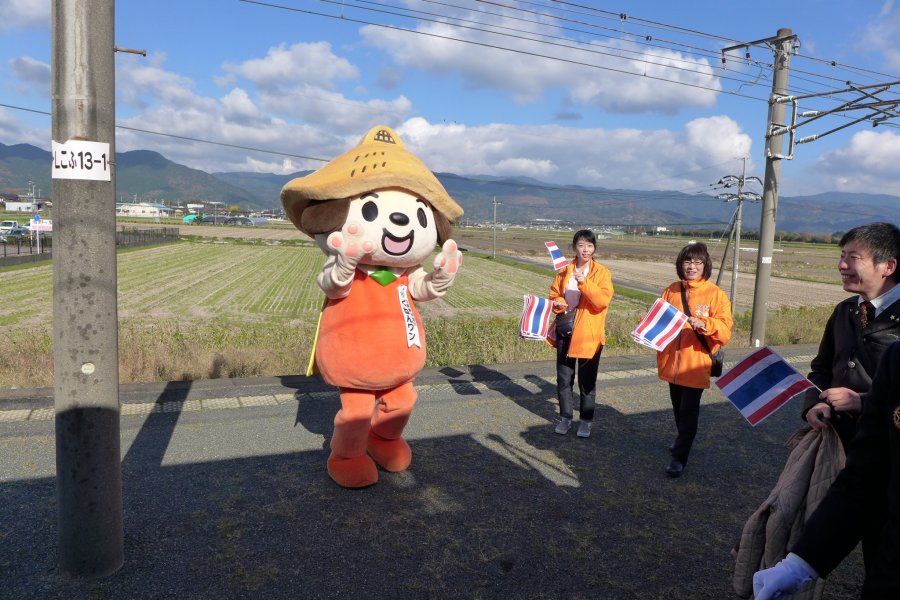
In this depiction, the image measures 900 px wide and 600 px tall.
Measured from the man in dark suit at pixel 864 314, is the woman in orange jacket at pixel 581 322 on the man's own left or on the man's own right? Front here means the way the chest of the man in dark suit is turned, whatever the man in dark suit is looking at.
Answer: on the man's own right

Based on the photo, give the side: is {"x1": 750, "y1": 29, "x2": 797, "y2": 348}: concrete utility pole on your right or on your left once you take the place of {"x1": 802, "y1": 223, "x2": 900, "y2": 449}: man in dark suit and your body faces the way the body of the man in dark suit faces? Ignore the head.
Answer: on your right

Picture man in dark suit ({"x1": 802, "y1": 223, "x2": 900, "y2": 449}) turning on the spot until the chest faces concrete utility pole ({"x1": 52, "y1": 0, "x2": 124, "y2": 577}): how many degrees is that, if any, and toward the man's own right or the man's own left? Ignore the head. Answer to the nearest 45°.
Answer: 0° — they already face it

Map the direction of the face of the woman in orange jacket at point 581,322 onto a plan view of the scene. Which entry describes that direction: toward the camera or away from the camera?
toward the camera

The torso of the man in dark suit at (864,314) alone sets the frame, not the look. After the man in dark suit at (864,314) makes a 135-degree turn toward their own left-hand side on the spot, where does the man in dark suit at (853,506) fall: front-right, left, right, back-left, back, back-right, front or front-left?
right

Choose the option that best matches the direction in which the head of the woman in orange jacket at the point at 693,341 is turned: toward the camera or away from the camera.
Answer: toward the camera

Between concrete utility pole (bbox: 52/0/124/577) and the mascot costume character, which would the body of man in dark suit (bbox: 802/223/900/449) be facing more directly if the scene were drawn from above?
the concrete utility pole

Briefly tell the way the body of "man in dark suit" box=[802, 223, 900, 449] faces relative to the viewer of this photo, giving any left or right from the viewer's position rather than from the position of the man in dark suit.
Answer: facing the viewer and to the left of the viewer

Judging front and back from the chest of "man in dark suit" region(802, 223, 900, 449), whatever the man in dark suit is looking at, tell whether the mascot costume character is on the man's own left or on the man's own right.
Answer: on the man's own right

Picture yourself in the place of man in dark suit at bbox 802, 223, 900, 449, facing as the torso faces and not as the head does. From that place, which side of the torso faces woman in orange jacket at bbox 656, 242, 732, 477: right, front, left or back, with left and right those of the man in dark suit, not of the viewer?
right
